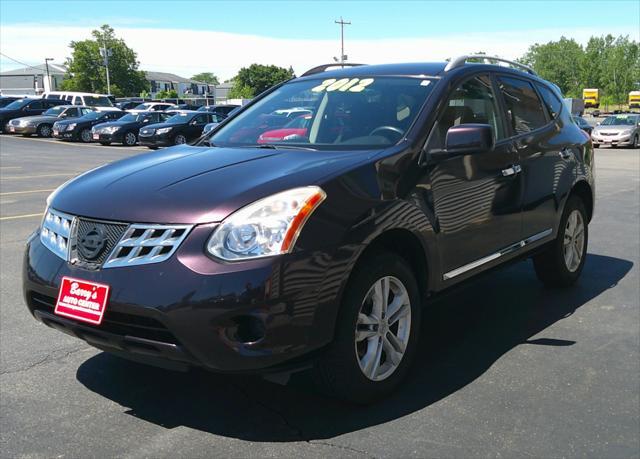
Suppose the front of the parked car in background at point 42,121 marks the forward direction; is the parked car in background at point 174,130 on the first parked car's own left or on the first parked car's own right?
on the first parked car's own left

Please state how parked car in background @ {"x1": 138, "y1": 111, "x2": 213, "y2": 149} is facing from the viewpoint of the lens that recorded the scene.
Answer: facing the viewer and to the left of the viewer

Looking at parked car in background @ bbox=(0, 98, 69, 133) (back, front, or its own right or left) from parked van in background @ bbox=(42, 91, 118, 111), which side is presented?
back

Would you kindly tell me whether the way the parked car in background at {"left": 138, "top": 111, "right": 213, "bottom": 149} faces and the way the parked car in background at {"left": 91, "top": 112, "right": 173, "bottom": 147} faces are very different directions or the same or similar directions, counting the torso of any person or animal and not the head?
same or similar directions

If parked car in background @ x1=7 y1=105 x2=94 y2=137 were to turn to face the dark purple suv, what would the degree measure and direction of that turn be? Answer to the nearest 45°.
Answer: approximately 45° to its left

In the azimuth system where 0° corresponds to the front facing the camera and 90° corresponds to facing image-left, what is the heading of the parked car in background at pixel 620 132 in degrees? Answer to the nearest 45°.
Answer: approximately 45°

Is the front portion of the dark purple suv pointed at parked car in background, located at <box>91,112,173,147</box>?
no

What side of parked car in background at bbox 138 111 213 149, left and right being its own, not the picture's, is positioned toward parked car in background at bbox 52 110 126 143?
right

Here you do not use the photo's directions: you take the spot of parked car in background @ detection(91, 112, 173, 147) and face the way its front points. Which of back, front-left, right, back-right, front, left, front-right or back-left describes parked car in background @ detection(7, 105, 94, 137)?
right

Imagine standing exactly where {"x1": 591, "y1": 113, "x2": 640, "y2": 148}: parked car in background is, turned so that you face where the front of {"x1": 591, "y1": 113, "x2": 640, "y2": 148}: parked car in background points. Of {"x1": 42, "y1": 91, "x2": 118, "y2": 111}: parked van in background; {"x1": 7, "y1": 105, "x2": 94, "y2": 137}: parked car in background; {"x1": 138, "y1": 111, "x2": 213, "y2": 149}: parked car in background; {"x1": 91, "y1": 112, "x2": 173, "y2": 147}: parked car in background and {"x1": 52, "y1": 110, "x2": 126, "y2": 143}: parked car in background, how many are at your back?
0

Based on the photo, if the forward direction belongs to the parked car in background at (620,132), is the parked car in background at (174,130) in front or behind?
in front

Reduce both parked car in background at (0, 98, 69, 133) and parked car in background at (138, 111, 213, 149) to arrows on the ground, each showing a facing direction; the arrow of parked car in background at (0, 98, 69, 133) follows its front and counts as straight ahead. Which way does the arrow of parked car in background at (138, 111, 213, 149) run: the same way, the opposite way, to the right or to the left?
the same way

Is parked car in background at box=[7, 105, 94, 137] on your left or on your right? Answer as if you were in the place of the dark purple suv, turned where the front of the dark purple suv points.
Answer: on your right

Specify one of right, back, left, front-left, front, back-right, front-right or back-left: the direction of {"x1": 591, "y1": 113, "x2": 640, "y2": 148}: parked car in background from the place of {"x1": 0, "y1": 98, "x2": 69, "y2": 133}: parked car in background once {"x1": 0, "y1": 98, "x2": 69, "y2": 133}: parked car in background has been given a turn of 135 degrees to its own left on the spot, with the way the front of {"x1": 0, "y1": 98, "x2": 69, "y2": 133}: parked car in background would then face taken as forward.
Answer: front-right

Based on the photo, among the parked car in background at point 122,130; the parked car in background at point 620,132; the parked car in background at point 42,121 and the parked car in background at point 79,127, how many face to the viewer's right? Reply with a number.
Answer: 0

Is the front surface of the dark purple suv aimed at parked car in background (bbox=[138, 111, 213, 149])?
no
